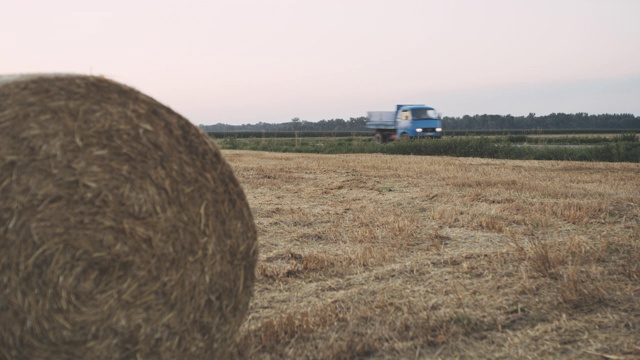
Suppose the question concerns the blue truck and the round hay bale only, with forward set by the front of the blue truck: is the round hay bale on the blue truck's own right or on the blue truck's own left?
on the blue truck's own right

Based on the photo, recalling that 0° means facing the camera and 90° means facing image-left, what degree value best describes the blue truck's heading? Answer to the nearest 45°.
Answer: approximately 315°
